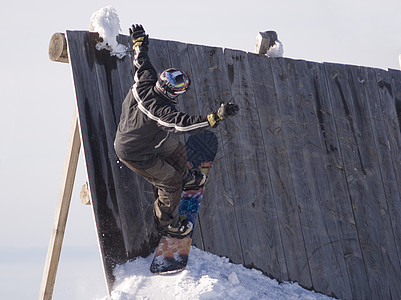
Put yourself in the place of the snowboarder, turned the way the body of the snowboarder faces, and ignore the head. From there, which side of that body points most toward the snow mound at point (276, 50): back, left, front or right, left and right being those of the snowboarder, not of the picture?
front

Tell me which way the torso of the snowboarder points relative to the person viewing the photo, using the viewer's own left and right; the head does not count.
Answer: facing away from the viewer and to the right of the viewer
